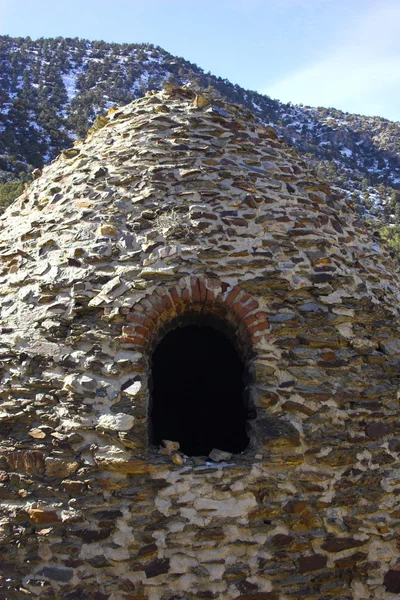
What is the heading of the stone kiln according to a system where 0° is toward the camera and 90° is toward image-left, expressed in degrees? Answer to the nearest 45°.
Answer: approximately 0°
